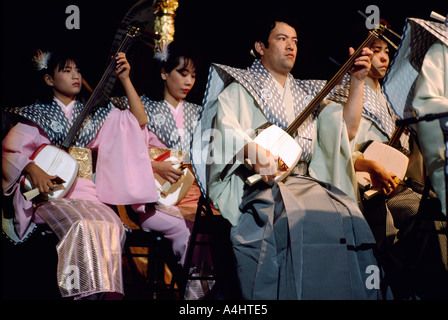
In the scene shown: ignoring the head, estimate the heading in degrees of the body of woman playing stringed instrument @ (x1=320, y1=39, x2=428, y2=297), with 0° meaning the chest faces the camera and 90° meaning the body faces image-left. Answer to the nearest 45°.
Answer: approximately 315°

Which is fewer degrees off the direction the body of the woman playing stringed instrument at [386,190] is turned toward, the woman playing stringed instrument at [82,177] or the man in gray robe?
the man in gray robe

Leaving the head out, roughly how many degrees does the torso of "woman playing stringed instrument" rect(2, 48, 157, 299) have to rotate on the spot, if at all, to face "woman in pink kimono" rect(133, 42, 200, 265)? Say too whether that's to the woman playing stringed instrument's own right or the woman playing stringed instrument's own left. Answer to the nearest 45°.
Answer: approximately 90° to the woman playing stringed instrument's own left

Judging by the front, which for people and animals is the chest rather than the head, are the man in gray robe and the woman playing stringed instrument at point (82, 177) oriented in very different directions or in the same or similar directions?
same or similar directions

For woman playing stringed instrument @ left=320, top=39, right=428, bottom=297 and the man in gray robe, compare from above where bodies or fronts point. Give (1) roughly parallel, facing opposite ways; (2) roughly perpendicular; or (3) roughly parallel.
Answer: roughly parallel

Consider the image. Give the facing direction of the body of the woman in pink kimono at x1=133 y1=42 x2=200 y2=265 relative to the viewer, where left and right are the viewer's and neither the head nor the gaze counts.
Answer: facing the viewer and to the right of the viewer

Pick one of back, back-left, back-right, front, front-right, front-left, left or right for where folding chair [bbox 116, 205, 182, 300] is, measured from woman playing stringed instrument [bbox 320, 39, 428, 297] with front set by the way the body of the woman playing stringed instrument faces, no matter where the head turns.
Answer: back-right

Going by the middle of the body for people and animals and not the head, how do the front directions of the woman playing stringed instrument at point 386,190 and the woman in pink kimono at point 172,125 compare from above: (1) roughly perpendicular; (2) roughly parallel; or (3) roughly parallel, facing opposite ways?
roughly parallel

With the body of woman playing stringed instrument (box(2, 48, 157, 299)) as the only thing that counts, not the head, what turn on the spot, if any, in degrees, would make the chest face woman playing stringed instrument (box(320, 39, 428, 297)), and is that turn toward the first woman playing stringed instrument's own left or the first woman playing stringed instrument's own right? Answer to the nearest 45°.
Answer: approximately 45° to the first woman playing stringed instrument's own left

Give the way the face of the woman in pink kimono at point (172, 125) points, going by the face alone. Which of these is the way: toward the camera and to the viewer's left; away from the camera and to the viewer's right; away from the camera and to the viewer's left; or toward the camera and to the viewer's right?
toward the camera and to the viewer's right

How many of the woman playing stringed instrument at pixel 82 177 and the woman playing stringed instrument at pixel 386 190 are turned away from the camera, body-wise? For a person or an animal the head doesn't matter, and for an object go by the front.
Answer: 0

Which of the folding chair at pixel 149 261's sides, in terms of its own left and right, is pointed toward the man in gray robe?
front

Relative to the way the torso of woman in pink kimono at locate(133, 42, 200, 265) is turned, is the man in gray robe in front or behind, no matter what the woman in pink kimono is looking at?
in front

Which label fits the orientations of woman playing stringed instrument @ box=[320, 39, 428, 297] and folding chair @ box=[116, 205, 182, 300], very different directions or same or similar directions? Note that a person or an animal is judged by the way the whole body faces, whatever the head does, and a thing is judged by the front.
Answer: same or similar directions
